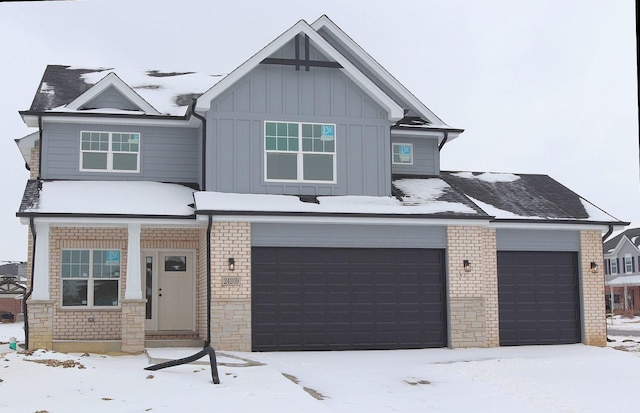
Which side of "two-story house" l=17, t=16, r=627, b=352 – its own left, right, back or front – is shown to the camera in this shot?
front

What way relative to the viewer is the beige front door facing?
toward the camera

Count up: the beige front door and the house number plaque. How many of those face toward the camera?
2

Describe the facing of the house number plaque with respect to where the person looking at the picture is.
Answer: facing the viewer

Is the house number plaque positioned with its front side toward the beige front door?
no
